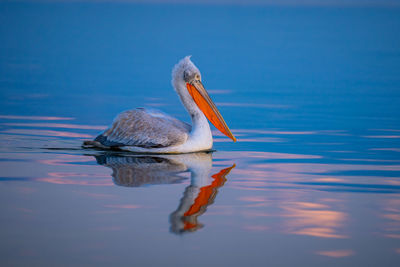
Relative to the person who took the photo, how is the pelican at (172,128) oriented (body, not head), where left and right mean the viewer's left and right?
facing to the right of the viewer
